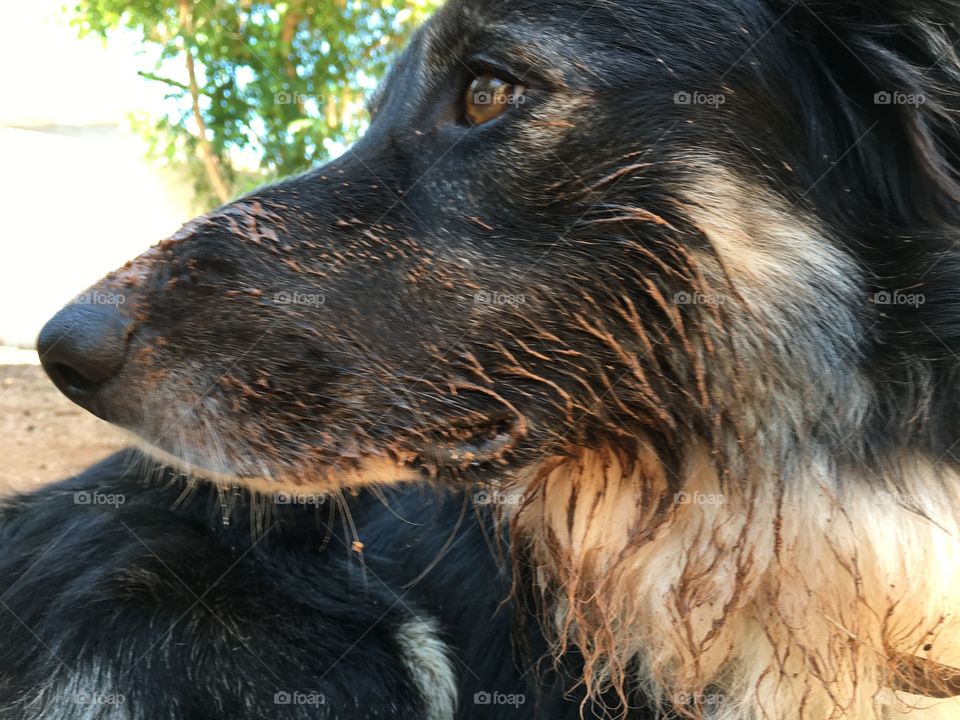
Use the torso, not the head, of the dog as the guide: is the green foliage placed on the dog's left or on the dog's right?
on the dog's right
